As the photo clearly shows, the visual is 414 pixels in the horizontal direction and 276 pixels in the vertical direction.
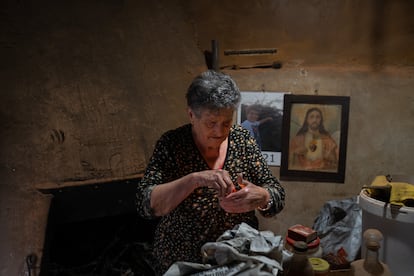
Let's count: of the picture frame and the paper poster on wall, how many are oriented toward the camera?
2

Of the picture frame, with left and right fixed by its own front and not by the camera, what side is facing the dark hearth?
right

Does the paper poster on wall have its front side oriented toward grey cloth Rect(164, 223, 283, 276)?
yes

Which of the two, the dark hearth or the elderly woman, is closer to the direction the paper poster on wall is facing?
the elderly woman

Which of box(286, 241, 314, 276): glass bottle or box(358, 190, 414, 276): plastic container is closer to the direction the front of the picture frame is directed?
the glass bottle

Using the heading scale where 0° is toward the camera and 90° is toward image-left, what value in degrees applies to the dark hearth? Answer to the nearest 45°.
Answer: approximately 0°

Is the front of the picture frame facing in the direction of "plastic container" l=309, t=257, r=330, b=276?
yes
